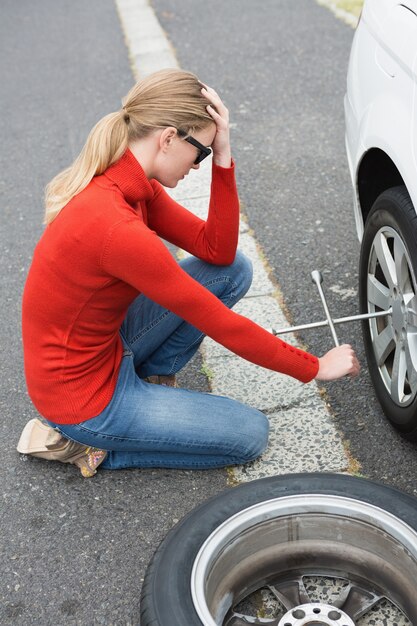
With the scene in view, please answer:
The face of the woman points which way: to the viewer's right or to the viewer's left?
to the viewer's right

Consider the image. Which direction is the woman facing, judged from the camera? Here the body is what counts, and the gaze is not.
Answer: to the viewer's right

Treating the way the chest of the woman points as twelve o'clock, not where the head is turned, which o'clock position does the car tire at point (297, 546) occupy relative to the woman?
The car tire is roughly at 2 o'clock from the woman.
